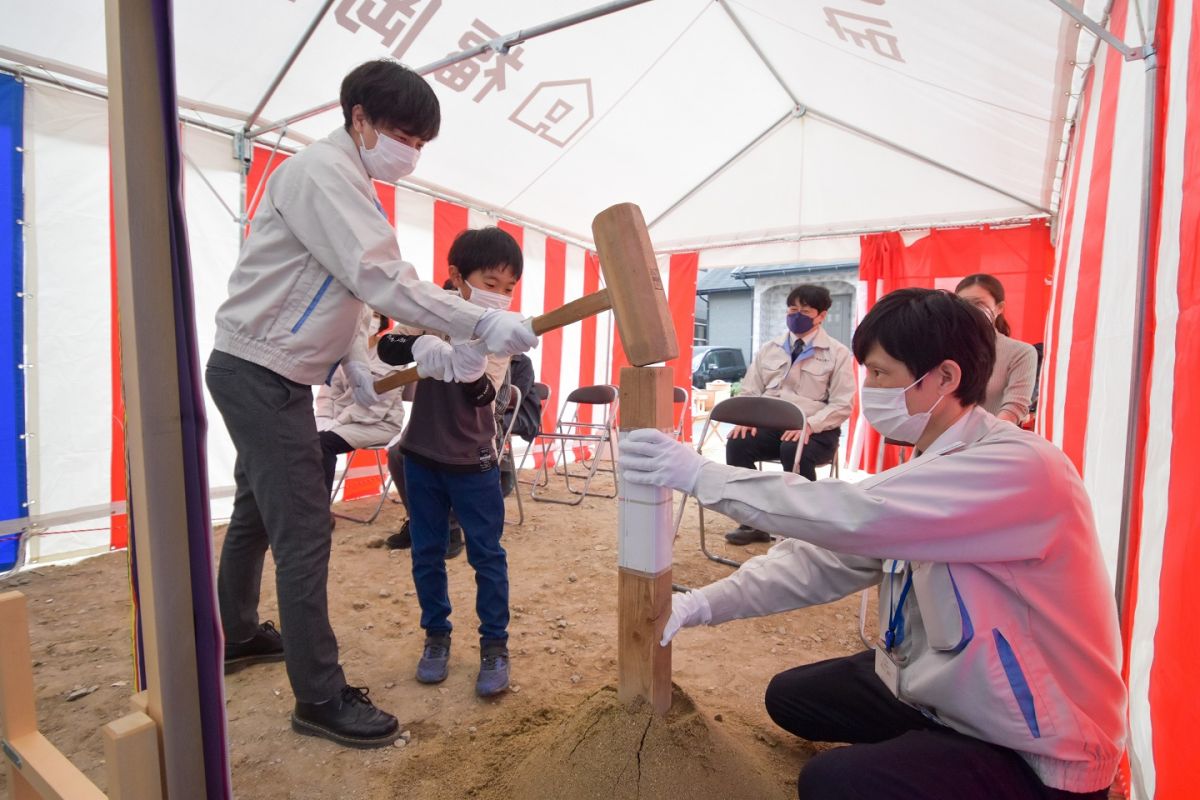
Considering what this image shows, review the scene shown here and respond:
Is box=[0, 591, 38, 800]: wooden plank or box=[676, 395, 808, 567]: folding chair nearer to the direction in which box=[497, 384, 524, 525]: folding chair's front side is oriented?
the wooden plank

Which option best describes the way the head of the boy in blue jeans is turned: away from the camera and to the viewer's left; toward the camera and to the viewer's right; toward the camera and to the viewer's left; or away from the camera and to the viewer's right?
toward the camera and to the viewer's right

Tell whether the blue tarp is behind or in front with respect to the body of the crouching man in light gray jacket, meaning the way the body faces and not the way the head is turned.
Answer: in front

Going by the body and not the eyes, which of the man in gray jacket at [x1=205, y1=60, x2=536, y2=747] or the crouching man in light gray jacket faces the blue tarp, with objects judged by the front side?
the crouching man in light gray jacket

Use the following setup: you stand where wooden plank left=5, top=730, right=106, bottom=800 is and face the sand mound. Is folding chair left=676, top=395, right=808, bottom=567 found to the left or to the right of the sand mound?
left

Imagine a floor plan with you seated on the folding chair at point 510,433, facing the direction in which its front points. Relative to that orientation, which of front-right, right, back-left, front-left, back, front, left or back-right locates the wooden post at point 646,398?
front-left

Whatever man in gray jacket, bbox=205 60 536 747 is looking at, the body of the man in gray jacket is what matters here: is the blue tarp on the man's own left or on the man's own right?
on the man's own left

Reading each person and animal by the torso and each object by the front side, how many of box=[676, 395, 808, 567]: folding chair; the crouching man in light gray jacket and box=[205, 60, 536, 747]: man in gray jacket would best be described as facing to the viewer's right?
1

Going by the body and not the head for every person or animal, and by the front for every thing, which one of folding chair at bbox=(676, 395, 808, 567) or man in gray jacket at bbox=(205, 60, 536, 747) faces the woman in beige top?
the man in gray jacket

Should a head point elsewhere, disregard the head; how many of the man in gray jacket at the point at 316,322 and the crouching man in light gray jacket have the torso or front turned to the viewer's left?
1

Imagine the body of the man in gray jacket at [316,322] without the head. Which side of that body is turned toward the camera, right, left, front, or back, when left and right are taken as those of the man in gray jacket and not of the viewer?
right

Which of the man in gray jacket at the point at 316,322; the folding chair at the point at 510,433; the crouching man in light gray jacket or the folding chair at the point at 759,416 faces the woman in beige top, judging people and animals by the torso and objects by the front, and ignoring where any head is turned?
the man in gray jacket

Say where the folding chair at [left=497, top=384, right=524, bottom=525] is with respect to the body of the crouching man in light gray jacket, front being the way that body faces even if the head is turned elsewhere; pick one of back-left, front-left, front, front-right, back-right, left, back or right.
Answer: front-right

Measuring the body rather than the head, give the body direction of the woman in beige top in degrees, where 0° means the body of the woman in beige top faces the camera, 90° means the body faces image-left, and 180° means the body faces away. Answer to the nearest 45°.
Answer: approximately 45°

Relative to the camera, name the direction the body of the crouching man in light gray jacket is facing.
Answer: to the viewer's left

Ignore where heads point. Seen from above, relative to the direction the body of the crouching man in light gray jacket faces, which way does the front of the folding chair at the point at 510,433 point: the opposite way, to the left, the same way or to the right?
to the left
